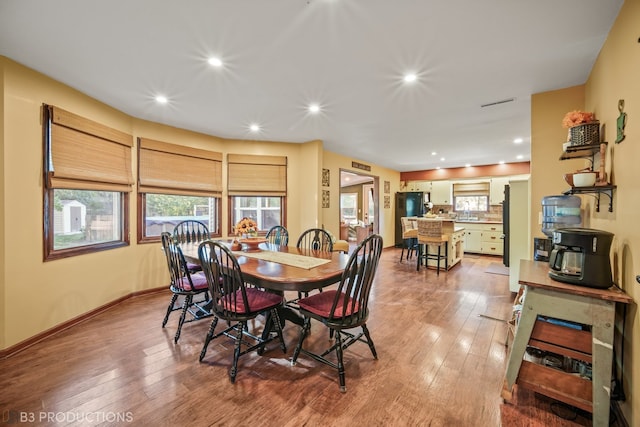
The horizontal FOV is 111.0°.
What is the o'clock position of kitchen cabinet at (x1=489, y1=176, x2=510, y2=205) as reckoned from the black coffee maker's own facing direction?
The kitchen cabinet is roughly at 4 o'clock from the black coffee maker.

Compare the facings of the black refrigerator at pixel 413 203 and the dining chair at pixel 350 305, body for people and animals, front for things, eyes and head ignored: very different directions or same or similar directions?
very different directions

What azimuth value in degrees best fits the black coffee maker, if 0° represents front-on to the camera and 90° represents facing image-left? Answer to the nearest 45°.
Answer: approximately 45°

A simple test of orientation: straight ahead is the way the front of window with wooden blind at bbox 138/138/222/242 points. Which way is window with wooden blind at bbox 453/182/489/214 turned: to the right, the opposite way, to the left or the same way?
to the right

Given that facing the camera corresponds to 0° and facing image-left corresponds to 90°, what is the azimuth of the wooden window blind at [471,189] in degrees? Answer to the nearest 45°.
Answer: approximately 0°

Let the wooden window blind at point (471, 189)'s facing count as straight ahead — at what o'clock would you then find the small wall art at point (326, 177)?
The small wall art is roughly at 1 o'clock from the wooden window blind.

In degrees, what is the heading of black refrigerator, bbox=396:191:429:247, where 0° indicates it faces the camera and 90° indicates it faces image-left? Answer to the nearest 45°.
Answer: approximately 315°

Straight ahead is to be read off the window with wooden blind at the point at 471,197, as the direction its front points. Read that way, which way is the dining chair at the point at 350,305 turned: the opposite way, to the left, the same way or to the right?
to the right

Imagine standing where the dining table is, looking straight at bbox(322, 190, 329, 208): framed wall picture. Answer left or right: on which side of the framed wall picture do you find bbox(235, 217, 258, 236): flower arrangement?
left

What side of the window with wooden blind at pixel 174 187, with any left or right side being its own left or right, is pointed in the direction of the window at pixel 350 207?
left

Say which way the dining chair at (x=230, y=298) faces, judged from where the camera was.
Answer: facing away from the viewer and to the right of the viewer
